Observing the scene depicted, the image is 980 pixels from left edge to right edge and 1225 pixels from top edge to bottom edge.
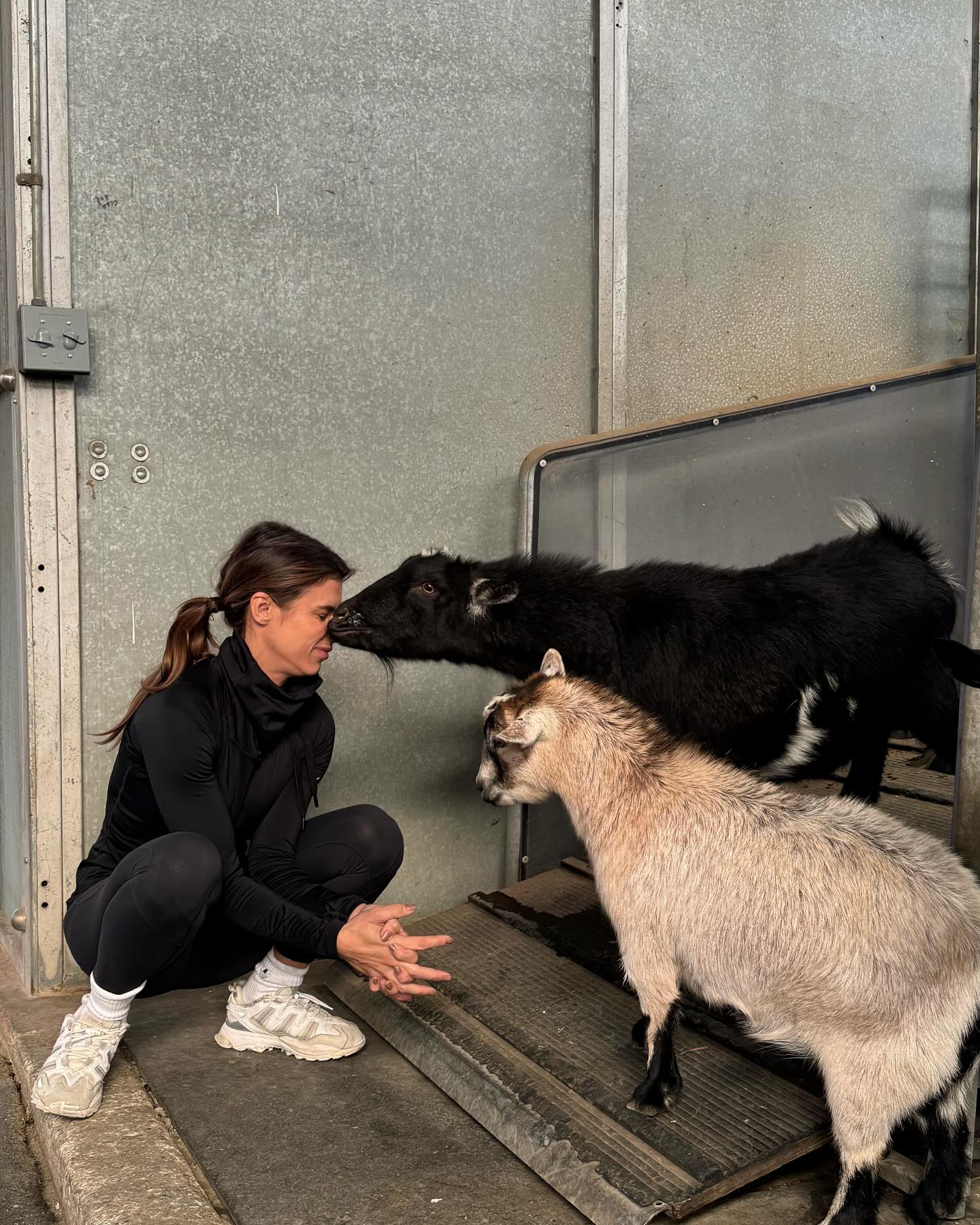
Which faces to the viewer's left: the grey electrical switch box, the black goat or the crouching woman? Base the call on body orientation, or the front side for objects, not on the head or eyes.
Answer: the black goat

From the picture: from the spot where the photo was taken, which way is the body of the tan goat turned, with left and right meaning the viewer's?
facing away from the viewer and to the left of the viewer

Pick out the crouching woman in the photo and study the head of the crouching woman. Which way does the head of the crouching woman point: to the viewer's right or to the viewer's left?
to the viewer's right

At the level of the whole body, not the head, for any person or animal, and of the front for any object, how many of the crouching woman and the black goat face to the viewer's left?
1

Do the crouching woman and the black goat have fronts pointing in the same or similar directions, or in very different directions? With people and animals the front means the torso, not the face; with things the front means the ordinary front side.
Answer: very different directions

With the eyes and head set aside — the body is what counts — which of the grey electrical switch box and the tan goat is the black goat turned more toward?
the grey electrical switch box

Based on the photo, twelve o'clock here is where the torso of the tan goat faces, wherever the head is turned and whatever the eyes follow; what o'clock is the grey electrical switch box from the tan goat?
The grey electrical switch box is roughly at 11 o'clock from the tan goat.

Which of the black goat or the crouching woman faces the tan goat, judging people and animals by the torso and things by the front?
the crouching woman

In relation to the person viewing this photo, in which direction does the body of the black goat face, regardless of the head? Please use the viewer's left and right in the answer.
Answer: facing to the left of the viewer
